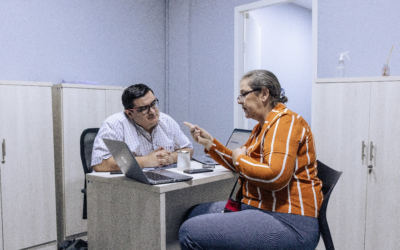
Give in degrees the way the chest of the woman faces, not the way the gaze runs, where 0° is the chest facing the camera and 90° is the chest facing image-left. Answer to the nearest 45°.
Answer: approximately 90°

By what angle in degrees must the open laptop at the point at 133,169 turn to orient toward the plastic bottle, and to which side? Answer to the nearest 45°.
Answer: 0° — it already faces it

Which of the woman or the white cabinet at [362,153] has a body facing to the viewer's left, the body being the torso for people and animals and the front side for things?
the woman

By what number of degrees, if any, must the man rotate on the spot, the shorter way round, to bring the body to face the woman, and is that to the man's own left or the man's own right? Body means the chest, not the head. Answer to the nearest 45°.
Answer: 0° — they already face them

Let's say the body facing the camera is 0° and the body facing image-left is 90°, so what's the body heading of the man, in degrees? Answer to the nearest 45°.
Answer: approximately 315°

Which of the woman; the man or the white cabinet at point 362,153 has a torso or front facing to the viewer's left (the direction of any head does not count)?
the woman

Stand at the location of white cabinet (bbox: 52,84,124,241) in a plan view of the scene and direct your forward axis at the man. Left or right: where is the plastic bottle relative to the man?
left

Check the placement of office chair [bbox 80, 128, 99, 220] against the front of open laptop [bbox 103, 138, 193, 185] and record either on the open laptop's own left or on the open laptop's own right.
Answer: on the open laptop's own left

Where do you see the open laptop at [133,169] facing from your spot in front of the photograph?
facing away from the viewer and to the right of the viewer

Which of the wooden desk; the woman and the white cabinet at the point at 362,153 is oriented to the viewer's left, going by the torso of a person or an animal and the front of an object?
the woman

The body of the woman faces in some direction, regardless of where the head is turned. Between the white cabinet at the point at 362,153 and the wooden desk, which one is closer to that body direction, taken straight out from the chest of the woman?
the wooden desk
